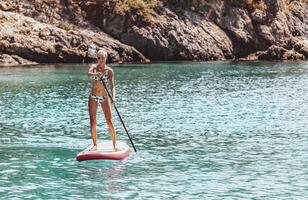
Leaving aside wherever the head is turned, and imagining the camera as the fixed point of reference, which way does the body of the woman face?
toward the camera
